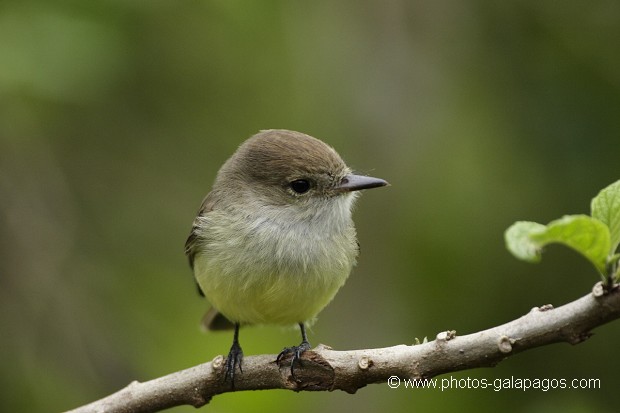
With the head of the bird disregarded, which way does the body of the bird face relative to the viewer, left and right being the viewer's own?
facing the viewer and to the right of the viewer
